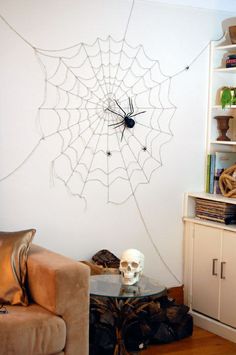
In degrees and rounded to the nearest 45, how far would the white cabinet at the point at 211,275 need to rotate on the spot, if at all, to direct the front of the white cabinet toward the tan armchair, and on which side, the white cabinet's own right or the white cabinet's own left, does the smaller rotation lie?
0° — it already faces it

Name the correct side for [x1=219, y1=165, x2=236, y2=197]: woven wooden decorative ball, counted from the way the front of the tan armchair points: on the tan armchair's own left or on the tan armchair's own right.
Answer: on the tan armchair's own left
